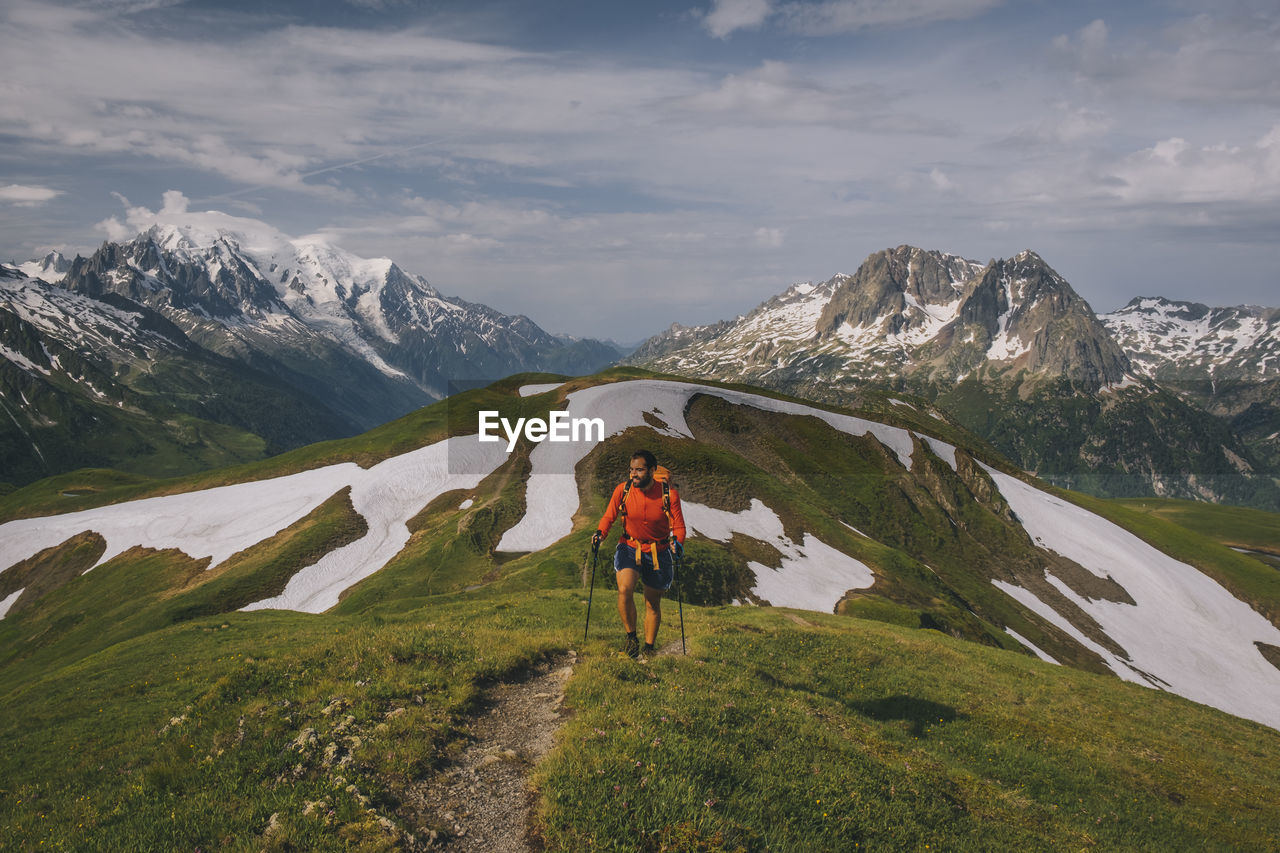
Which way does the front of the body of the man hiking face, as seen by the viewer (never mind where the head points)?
toward the camera
